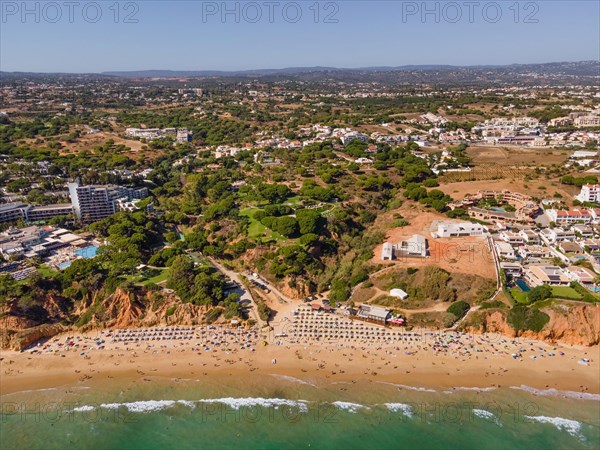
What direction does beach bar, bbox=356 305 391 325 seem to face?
toward the camera

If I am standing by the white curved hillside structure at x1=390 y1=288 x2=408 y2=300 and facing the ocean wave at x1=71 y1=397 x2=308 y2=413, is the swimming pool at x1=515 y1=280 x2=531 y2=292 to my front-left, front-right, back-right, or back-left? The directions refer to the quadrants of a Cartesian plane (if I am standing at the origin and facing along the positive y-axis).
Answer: back-left

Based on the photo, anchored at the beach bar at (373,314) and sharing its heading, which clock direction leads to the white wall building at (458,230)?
The white wall building is roughly at 7 o'clock from the beach bar.

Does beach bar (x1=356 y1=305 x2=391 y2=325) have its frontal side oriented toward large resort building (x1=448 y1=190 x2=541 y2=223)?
no

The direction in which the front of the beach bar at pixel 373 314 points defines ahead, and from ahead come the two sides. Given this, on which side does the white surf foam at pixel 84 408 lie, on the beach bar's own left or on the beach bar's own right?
on the beach bar's own right

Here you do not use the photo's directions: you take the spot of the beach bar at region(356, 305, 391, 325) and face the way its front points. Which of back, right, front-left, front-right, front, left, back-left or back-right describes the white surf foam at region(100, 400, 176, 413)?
front-right

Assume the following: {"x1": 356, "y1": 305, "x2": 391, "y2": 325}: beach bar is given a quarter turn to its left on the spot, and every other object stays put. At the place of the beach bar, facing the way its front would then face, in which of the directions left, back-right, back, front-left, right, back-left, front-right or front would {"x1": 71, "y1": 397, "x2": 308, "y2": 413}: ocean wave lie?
back-right

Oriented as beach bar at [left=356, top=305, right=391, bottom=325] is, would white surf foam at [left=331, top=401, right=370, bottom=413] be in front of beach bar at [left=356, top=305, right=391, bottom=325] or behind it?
in front

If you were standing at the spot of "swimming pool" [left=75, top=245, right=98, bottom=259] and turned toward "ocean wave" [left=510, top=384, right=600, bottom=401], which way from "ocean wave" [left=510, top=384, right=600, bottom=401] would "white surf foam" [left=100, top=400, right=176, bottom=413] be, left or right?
right

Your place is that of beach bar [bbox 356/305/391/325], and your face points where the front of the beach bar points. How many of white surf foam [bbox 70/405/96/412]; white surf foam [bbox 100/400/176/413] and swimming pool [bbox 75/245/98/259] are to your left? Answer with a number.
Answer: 0

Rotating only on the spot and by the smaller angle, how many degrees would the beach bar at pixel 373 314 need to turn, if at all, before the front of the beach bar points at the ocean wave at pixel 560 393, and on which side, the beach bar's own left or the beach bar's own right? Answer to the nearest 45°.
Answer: approximately 45° to the beach bar's own left

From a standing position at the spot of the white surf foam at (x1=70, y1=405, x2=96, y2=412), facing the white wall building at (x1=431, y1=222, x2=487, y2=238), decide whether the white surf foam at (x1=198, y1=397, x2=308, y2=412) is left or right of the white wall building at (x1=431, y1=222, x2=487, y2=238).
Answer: right

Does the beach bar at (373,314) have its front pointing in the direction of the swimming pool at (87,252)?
no
